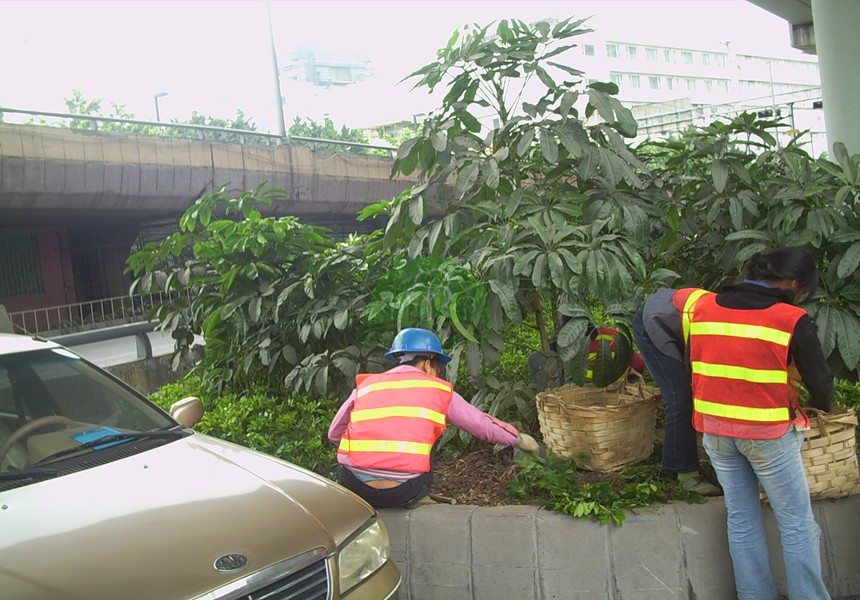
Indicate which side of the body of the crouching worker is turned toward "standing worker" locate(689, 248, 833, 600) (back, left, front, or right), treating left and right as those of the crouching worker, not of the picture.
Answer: right

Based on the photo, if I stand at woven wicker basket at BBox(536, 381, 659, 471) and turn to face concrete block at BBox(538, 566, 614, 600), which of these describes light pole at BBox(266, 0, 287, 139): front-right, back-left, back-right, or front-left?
back-right

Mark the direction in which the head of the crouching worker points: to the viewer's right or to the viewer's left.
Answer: to the viewer's right

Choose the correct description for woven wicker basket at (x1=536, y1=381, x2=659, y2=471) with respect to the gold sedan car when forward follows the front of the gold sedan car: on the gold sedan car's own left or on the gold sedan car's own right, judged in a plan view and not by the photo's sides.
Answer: on the gold sedan car's own left

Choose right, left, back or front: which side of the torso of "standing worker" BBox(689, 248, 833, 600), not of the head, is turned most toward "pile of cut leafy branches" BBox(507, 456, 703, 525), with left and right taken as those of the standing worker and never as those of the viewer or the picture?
left

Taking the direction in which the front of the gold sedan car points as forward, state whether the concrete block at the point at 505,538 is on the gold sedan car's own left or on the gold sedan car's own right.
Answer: on the gold sedan car's own left

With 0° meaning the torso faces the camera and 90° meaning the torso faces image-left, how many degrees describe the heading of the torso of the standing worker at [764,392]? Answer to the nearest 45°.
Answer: approximately 225°
